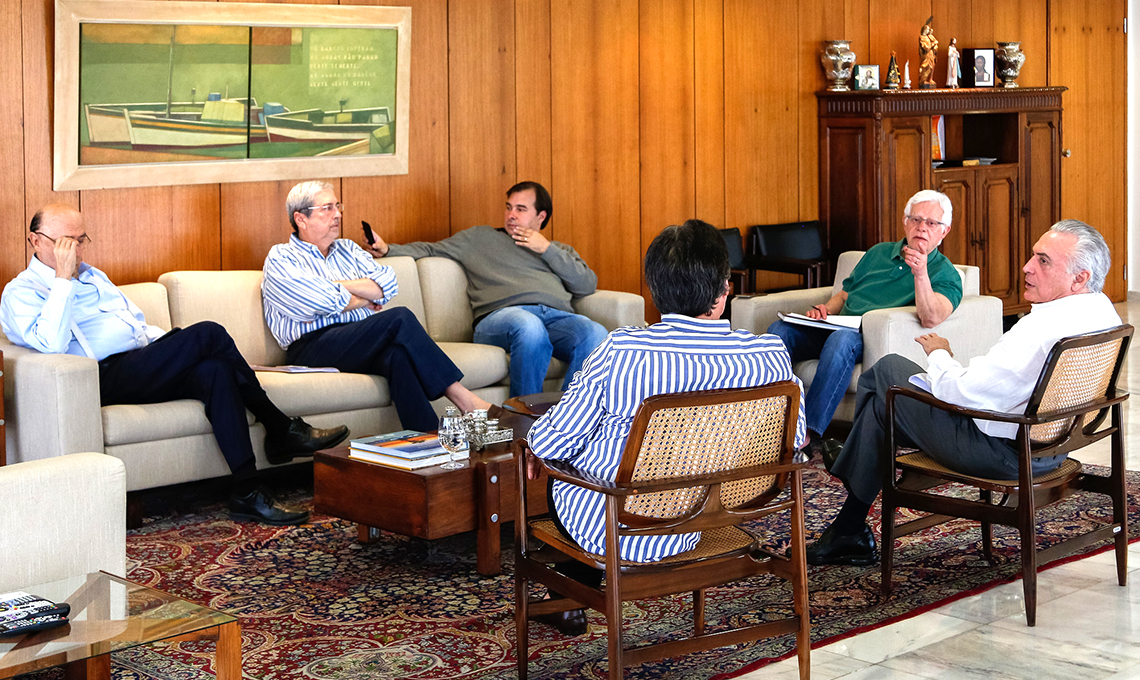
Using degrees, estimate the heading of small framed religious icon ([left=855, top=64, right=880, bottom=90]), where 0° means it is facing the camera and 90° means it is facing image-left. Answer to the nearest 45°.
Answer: approximately 0°

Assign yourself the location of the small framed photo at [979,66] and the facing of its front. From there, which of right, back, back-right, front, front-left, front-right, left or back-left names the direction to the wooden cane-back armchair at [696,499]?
front

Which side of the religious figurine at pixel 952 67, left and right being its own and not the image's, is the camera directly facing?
front

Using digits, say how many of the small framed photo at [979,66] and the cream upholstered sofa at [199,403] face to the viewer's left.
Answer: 0

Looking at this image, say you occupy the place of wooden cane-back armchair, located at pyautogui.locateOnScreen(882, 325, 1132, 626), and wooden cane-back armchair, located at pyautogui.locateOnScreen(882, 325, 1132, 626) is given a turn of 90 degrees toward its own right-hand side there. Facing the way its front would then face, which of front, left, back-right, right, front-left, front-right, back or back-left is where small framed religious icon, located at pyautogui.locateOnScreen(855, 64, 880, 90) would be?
front-left

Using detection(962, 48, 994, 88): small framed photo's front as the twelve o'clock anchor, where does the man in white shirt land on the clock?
The man in white shirt is roughly at 12 o'clock from the small framed photo.

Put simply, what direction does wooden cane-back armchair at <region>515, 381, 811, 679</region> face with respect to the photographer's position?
facing away from the viewer and to the left of the viewer

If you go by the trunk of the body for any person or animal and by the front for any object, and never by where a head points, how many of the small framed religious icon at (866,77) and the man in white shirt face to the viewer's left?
1

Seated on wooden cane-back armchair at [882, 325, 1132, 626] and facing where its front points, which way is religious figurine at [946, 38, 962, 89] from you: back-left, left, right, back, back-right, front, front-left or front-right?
front-right

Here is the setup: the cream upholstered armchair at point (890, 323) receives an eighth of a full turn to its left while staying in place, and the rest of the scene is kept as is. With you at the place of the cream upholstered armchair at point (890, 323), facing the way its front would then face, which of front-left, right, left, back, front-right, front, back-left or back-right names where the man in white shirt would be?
front

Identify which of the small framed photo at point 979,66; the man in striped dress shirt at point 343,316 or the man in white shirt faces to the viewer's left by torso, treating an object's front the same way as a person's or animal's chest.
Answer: the man in white shirt

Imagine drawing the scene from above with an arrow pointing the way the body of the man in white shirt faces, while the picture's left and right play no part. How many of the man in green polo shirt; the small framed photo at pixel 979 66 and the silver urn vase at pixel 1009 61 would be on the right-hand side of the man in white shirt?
3

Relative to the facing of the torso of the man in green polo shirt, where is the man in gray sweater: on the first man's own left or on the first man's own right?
on the first man's own right
